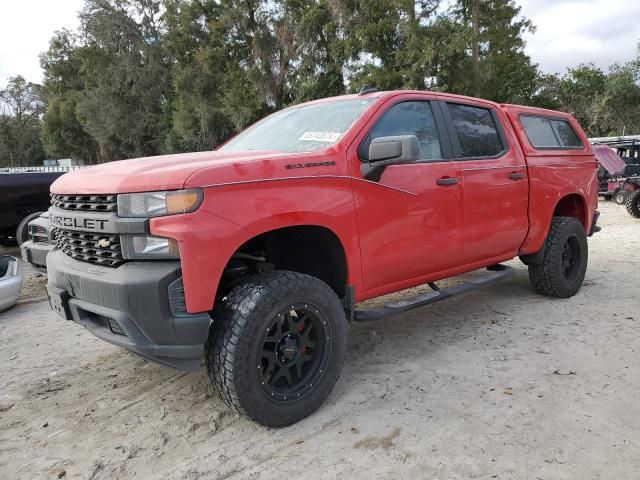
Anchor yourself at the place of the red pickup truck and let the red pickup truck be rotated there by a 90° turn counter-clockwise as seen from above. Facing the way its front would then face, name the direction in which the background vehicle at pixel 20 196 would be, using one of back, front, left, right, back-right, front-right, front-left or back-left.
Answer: back

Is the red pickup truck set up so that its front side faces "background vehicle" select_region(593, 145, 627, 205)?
no

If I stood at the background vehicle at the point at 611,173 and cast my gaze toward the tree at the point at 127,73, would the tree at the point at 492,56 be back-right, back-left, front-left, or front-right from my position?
front-right

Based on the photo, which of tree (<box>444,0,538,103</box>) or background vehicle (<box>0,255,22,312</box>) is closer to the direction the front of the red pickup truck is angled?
the background vehicle

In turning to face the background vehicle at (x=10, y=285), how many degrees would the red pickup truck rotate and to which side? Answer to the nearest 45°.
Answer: approximately 90° to its right

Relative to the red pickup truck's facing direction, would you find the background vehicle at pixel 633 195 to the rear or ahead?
to the rear

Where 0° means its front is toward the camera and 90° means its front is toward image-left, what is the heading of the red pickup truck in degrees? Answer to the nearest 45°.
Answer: approximately 45°

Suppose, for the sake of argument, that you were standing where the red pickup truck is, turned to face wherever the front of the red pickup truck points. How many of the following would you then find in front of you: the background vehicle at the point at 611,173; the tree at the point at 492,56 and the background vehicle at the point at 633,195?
0

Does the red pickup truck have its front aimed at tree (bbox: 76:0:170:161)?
no

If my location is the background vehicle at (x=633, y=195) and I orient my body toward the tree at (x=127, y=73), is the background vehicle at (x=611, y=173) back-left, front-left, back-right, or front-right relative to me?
front-right

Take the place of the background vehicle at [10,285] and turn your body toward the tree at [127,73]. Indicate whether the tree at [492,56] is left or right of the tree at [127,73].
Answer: right

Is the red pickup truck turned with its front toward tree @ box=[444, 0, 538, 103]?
no
